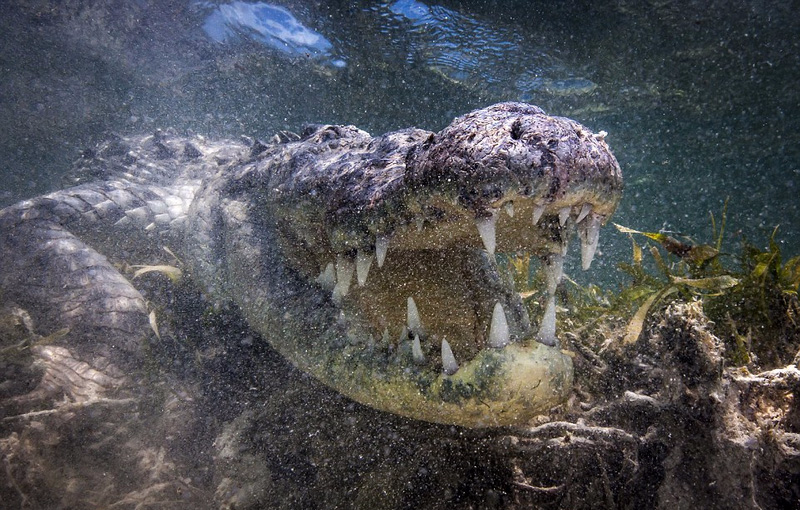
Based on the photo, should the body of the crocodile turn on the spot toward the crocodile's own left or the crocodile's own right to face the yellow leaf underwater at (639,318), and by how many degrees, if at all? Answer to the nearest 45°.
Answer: approximately 45° to the crocodile's own left

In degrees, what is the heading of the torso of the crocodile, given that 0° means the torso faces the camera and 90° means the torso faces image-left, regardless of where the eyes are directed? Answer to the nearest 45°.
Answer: approximately 315°

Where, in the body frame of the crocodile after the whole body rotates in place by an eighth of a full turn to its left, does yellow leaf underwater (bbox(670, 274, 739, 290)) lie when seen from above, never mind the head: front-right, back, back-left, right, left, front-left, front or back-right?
front
